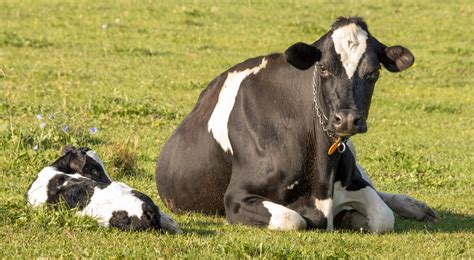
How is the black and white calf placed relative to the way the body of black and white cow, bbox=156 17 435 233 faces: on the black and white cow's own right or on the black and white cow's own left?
on the black and white cow's own right

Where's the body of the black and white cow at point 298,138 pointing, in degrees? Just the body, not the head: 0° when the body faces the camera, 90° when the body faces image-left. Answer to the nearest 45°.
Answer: approximately 315°
